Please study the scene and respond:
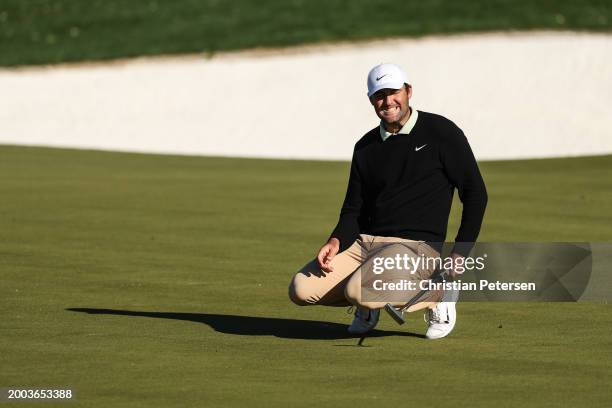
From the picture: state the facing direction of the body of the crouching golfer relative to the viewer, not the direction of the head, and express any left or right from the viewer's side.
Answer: facing the viewer and to the left of the viewer
